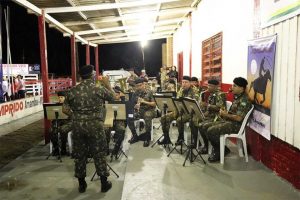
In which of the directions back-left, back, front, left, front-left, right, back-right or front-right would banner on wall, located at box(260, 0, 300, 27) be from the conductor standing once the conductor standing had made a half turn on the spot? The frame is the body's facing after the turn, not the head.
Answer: left

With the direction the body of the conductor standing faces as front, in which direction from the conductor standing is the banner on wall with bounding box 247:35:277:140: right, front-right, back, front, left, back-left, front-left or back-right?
right

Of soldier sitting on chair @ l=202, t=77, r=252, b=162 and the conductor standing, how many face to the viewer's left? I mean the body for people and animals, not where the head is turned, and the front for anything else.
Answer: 1

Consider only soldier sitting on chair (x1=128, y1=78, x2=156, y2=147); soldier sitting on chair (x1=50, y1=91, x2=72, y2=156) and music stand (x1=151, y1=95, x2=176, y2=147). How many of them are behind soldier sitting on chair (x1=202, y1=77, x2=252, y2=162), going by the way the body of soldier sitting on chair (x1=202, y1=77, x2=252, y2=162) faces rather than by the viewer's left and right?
0

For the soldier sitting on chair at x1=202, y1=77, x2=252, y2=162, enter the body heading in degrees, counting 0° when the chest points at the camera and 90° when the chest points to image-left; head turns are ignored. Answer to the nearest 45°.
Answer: approximately 90°

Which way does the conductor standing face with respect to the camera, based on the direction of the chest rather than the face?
away from the camera

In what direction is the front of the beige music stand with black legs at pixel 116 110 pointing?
away from the camera

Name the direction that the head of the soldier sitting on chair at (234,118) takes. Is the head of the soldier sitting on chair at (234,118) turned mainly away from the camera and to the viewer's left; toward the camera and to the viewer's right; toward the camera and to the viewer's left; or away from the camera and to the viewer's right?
toward the camera and to the viewer's left

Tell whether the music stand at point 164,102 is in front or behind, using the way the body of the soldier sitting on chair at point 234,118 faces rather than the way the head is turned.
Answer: in front

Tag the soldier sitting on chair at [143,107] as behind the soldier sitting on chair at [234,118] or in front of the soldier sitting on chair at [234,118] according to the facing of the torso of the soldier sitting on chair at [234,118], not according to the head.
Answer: in front

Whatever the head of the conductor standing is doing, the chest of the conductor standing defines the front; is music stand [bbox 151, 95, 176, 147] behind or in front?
in front
